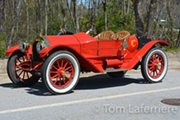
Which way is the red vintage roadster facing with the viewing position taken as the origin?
facing the viewer and to the left of the viewer
